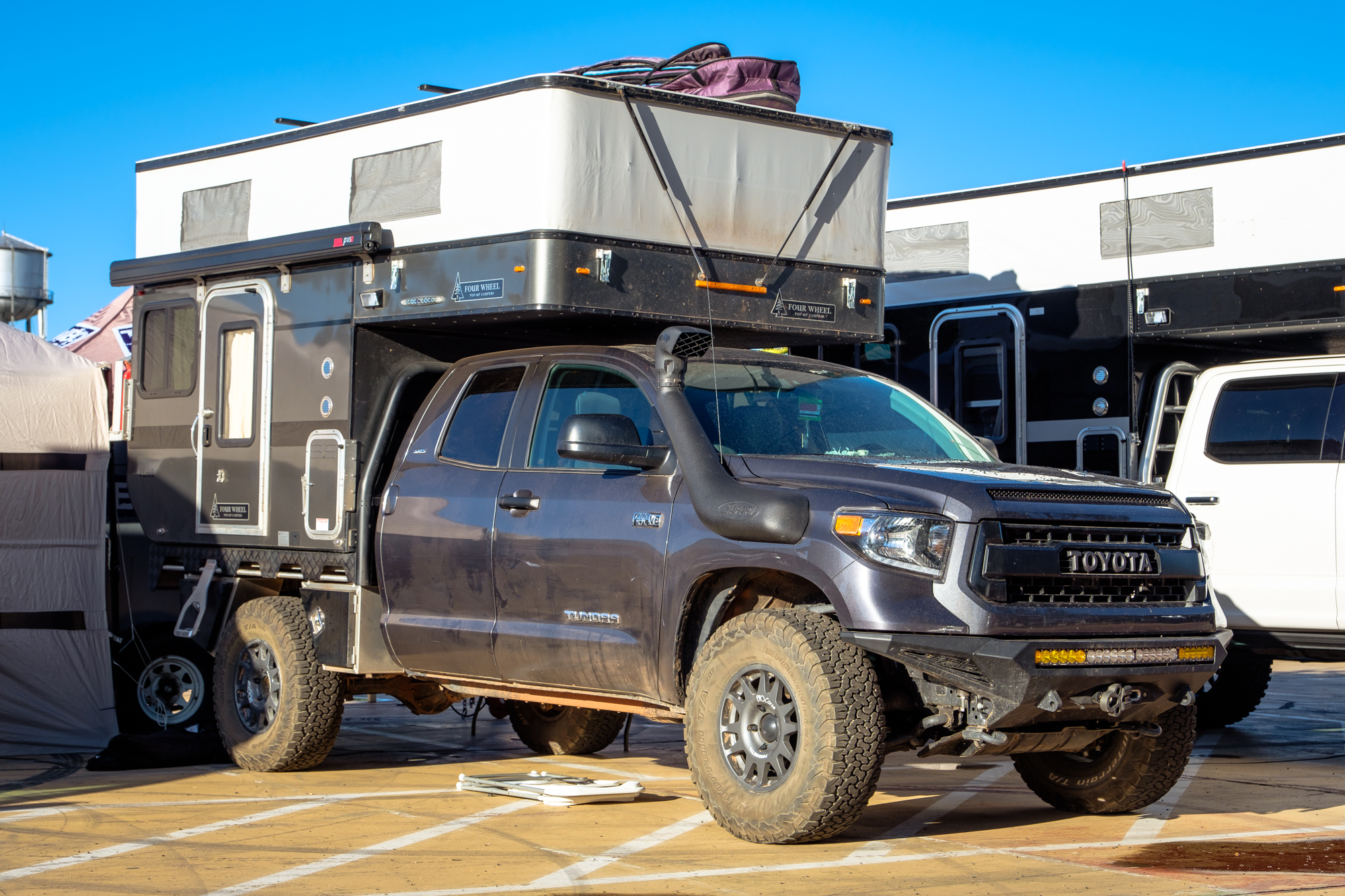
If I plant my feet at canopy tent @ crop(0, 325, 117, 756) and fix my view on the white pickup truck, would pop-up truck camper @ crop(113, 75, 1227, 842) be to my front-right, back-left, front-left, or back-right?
front-right

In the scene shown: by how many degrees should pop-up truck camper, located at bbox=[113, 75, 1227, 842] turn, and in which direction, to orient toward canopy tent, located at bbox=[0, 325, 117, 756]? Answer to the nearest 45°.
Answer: approximately 180°

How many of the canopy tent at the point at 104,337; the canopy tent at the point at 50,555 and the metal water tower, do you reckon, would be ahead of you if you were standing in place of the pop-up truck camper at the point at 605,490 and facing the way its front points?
0

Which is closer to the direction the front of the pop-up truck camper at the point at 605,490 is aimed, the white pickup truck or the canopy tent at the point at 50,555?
the white pickup truck

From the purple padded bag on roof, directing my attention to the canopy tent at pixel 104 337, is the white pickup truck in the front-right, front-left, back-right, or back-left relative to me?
back-right

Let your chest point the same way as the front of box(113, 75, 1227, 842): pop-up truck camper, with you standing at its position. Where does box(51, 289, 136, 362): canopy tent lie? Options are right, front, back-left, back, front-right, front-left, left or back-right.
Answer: back

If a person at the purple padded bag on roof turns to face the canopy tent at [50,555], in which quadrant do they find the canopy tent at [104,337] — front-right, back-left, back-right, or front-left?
front-right

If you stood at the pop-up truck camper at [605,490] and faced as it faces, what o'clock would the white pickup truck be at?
The white pickup truck is roughly at 10 o'clock from the pop-up truck camper.

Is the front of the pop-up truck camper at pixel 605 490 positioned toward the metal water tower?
no

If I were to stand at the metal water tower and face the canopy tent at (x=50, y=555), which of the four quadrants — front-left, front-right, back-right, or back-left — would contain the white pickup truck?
front-left

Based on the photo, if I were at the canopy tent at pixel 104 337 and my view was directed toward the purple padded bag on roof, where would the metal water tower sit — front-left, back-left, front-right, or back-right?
back-left

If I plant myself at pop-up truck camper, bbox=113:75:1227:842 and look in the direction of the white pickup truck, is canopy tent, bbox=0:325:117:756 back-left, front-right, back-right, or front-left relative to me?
back-left

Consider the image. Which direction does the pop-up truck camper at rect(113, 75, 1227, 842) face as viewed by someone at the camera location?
facing the viewer and to the right of the viewer

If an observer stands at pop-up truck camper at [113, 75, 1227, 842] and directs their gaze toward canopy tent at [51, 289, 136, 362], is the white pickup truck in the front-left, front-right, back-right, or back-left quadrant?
back-right
